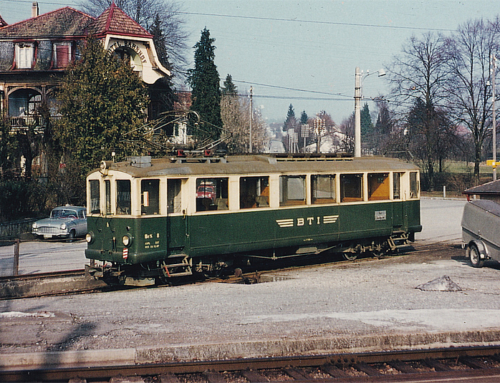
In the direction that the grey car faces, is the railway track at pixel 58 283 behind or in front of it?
in front

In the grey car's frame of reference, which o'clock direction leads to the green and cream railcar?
The green and cream railcar is roughly at 10 o'clock from the grey car.

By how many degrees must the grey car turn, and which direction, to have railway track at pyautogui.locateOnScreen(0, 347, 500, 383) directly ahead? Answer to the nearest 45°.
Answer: approximately 45° to its left

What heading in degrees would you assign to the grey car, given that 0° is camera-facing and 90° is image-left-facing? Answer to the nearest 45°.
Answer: approximately 45°

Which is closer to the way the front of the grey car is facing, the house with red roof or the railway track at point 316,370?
the railway track
